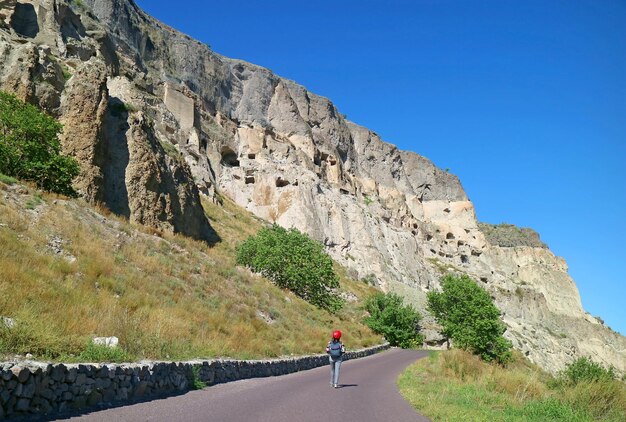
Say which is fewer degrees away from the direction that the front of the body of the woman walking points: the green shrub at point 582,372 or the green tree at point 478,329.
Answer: the green tree

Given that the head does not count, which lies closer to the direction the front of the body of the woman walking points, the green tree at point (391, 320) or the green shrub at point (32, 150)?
the green tree

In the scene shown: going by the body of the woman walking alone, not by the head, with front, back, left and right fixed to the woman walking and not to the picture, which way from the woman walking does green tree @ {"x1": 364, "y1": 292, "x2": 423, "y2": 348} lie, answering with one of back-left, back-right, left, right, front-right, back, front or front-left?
front

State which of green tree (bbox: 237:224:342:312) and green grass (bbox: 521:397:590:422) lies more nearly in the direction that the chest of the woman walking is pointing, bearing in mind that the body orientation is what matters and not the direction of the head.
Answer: the green tree

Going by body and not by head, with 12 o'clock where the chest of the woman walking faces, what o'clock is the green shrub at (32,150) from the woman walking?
The green shrub is roughly at 10 o'clock from the woman walking.

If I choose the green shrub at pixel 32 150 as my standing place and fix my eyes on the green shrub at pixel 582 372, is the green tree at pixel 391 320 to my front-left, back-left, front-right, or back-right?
front-left

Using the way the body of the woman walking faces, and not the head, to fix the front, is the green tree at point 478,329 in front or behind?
in front

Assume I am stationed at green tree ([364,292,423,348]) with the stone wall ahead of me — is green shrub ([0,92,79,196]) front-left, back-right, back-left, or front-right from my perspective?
front-right

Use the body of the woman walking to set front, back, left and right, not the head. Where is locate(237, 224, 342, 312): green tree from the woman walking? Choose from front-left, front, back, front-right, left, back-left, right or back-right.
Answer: front

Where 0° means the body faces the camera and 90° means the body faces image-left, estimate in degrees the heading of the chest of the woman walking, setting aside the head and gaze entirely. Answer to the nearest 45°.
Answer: approximately 180°

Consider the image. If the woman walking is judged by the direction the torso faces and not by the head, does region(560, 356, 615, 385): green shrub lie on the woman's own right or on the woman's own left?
on the woman's own right
